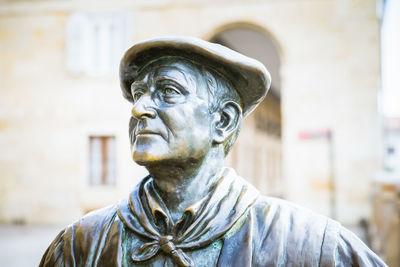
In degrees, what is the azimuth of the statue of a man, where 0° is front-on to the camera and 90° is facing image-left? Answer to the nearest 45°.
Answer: approximately 45°
